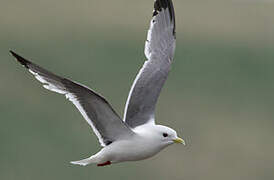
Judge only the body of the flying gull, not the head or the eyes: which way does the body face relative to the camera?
to the viewer's right
